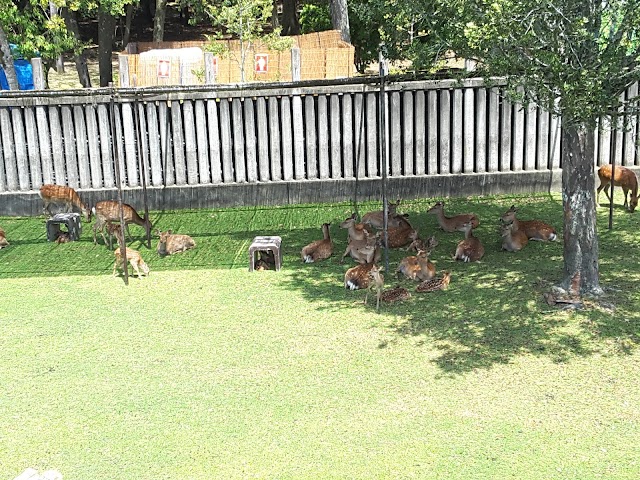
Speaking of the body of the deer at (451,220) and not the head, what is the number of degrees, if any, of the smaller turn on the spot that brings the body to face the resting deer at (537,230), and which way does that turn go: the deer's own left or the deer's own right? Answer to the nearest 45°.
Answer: approximately 135° to the deer's own left

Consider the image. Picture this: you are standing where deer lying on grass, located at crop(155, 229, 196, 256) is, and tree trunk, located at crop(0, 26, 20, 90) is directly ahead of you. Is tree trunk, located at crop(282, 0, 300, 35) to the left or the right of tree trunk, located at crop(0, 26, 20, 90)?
right

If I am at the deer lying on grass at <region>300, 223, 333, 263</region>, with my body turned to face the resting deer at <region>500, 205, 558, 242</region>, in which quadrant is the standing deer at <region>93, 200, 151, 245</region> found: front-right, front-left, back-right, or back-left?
back-left

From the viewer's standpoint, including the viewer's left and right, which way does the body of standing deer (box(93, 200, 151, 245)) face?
facing to the right of the viewer

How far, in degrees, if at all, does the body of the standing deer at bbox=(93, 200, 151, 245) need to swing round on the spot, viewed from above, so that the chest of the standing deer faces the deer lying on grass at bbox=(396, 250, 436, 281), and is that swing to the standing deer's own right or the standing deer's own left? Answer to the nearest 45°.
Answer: approximately 45° to the standing deer's own right

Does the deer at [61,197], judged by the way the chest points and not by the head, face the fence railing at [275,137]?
yes

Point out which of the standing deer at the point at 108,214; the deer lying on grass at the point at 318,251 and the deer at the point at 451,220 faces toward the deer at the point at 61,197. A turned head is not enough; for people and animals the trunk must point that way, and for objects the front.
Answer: the deer at the point at 451,220

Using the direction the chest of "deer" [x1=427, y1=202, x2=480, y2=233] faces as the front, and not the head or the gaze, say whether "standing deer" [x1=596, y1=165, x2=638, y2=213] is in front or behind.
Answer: behind

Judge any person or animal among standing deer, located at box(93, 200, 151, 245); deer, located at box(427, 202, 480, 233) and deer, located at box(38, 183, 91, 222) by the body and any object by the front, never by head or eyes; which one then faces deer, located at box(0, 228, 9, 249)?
deer, located at box(427, 202, 480, 233)

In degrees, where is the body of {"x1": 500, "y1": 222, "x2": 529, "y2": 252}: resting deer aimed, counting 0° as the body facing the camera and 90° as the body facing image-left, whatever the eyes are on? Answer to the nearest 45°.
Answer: approximately 45°

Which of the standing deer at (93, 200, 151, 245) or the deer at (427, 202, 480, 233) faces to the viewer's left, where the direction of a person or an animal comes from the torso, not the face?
the deer

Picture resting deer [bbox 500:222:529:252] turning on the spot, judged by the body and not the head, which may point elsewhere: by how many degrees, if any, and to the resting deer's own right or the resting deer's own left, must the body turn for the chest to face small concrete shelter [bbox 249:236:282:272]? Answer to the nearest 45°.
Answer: approximately 45° to the resting deer's own right

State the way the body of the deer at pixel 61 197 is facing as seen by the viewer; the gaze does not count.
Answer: to the viewer's right

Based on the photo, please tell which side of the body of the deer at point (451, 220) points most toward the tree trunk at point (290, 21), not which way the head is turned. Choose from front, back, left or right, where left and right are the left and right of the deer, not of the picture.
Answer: right

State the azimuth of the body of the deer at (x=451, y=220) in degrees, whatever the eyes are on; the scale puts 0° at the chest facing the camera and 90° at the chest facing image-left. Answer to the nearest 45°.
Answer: approximately 90°

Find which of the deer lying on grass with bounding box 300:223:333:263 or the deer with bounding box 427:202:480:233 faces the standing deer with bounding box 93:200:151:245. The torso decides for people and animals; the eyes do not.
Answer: the deer

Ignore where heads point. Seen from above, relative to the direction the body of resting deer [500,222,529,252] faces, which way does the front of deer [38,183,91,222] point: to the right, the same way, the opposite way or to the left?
the opposite way
